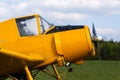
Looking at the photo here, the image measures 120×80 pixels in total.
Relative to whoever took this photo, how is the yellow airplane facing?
facing to the right of the viewer
